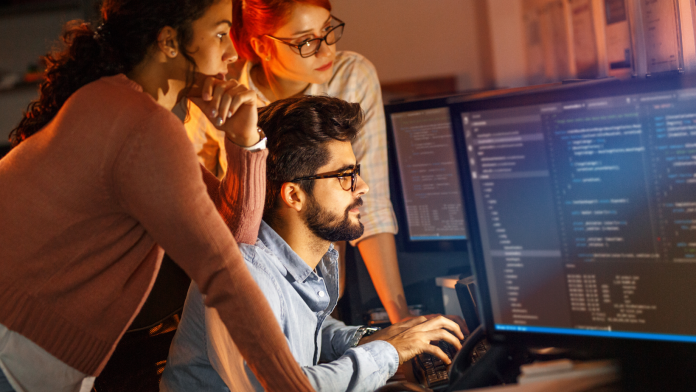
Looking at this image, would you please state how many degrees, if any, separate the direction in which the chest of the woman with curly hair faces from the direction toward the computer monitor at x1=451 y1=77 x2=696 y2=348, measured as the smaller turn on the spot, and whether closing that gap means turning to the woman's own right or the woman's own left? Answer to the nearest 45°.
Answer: approximately 45° to the woman's own right

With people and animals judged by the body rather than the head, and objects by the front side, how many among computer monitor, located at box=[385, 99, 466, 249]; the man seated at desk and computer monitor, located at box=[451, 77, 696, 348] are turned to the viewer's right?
1

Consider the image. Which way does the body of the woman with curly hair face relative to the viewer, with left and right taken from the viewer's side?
facing to the right of the viewer

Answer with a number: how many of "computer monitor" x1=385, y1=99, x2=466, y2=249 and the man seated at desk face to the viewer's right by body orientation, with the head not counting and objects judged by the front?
1

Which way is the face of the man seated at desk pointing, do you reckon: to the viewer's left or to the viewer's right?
to the viewer's right

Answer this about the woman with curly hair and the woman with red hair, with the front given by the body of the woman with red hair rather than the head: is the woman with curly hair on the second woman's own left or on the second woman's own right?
on the second woman's own right

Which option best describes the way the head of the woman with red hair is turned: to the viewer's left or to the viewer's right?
to the viewer's right

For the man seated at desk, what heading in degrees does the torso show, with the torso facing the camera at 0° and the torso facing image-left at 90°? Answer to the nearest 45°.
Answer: approximately 270°

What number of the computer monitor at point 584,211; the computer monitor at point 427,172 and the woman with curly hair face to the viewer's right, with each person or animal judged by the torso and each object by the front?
1

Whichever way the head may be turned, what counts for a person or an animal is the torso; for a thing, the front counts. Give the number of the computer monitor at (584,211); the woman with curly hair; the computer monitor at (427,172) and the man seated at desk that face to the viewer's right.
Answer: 2

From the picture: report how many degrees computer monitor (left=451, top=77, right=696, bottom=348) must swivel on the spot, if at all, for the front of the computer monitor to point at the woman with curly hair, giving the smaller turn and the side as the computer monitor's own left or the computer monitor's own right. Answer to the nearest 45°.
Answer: approximately 45° to the computer monitor's own right

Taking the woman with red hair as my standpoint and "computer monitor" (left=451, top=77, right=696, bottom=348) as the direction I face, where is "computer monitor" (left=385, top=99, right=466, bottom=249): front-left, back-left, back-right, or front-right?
front-left

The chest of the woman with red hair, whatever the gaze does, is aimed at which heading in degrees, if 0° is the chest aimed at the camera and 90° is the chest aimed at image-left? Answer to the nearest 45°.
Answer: approximately 315°

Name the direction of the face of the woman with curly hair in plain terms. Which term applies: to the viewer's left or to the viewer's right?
to the viewer's right

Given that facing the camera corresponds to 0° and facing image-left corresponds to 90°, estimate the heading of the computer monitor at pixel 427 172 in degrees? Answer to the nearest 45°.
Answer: approximately 45°

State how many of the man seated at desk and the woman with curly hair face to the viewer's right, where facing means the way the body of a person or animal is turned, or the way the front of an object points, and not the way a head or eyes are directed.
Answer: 2
